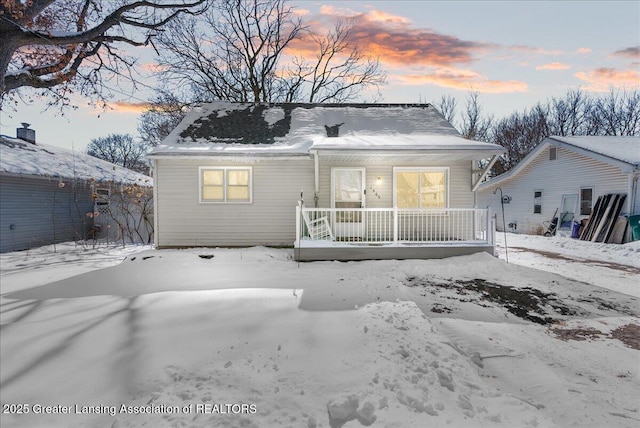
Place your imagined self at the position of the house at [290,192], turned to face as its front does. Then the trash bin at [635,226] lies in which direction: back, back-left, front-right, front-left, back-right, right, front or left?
left

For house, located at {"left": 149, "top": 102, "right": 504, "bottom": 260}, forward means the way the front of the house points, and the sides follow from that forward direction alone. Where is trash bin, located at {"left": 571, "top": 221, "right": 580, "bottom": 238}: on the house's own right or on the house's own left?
on the house's own left

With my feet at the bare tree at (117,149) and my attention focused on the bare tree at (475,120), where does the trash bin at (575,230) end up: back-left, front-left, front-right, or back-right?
front-right

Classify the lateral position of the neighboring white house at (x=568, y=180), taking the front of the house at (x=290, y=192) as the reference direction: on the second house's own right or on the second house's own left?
on the second house's own left

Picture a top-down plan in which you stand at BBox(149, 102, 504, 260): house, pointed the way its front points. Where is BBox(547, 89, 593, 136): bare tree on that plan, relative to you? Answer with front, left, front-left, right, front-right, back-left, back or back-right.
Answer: back-left

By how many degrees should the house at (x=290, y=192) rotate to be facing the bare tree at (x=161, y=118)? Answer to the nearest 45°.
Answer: approximately 135° to its right

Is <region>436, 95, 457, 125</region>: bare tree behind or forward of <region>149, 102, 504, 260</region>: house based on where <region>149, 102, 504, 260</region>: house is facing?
behind

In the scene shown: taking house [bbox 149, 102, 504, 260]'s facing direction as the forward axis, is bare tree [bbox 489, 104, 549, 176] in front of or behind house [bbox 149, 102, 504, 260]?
behind

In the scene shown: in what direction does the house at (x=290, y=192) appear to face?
toward the camera

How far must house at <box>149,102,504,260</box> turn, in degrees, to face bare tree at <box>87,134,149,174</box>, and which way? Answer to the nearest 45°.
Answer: approximately 135° to its right

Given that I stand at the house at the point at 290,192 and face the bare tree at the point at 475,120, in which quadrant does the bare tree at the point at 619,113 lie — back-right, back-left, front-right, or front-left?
front-right

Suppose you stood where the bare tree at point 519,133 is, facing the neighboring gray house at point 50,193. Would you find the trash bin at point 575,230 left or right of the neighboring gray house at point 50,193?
left
